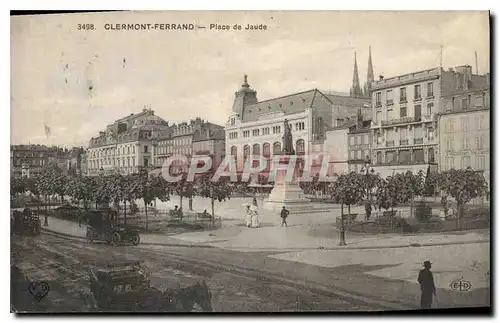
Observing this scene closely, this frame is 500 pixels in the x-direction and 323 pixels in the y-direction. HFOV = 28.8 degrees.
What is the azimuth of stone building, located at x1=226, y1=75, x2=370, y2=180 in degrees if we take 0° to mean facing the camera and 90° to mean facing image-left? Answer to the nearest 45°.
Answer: approximately 45°

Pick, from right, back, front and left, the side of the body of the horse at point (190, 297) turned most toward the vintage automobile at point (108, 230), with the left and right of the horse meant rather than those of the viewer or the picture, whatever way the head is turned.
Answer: back

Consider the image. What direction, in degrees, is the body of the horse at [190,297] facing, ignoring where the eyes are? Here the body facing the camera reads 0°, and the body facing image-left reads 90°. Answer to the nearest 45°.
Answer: approximately 315°

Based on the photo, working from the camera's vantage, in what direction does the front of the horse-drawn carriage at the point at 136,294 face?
facing to the right of the viewer
